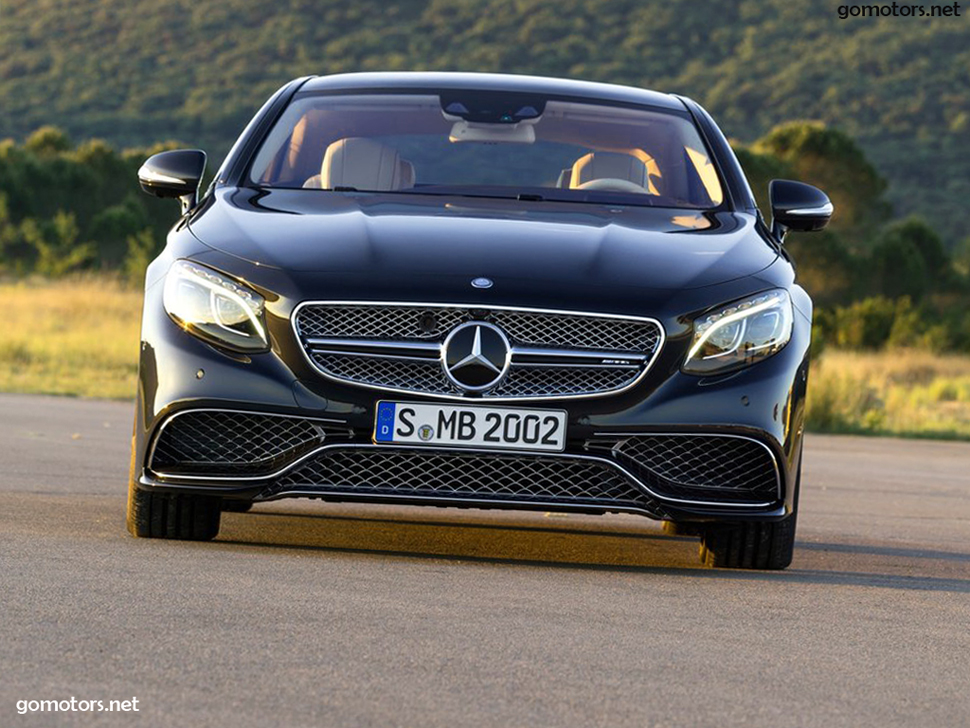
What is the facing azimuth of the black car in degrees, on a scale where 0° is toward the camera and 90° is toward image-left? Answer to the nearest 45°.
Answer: approximately 0°

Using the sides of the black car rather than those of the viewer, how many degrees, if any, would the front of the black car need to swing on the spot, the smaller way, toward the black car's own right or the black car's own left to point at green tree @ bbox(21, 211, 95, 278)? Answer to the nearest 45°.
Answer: approximately 180°

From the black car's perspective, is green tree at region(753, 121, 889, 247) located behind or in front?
behind
